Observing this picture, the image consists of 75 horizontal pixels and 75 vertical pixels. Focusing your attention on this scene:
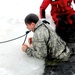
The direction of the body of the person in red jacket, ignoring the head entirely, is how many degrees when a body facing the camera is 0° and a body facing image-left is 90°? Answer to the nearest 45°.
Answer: approximately 0°
